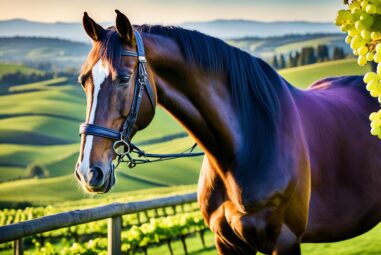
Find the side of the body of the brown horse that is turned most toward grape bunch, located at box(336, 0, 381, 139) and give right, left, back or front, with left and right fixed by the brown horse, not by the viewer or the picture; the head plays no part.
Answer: left

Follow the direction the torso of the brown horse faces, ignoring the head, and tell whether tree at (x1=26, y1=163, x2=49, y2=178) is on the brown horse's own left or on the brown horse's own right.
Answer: on the brown horse's own right

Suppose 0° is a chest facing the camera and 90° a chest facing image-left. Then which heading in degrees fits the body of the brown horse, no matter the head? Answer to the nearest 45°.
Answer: approximately 45°
